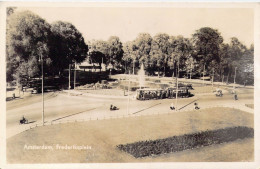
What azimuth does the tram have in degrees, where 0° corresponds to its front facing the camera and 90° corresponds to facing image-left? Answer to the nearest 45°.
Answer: approximately 90°
